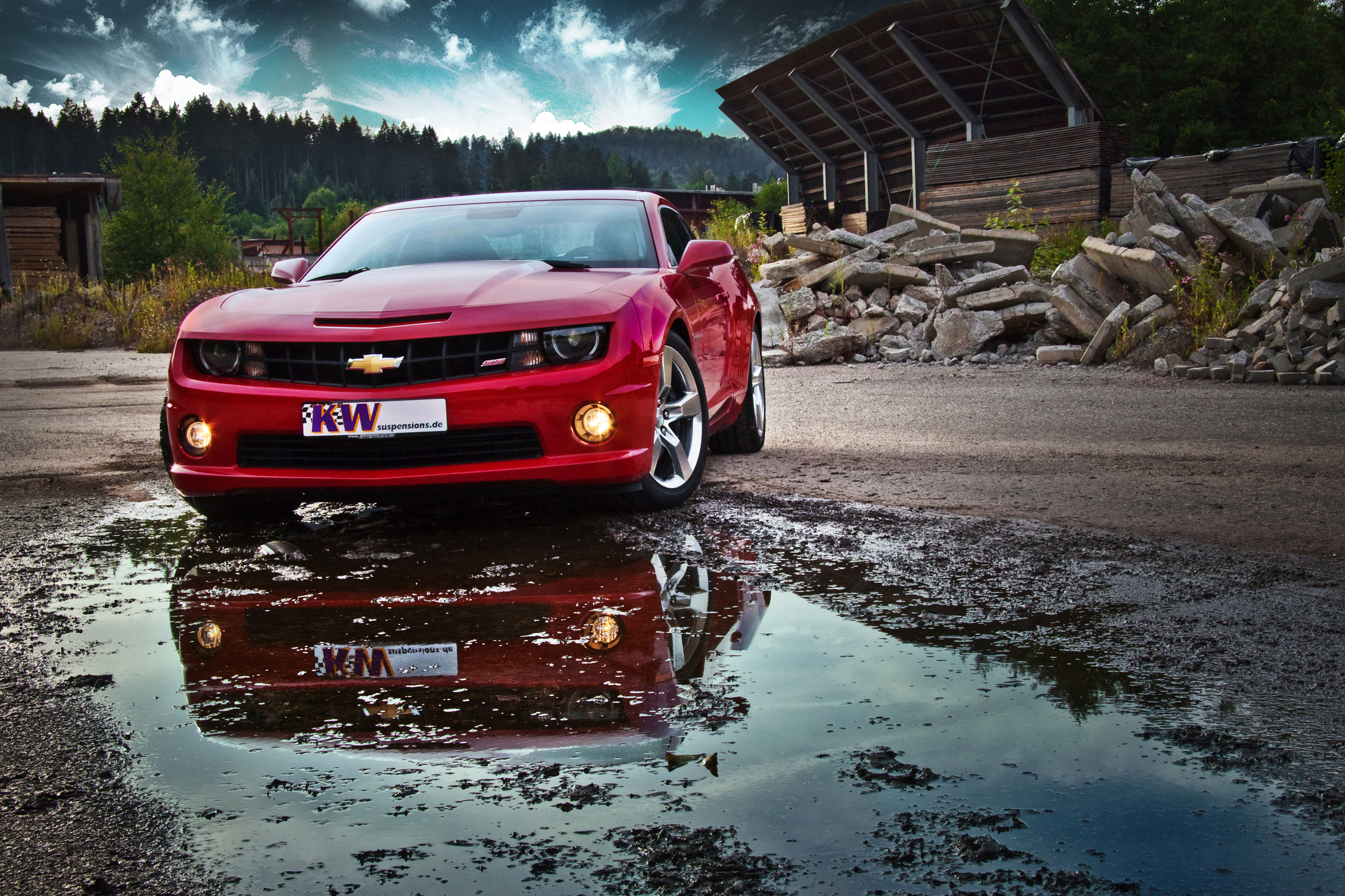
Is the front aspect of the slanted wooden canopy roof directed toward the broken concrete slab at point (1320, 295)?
no

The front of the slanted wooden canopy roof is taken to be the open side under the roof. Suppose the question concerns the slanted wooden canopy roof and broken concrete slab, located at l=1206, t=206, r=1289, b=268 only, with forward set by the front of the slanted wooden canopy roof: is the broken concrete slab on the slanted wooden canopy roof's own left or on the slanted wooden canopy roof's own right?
on the slanted wooden canopy roof's own left

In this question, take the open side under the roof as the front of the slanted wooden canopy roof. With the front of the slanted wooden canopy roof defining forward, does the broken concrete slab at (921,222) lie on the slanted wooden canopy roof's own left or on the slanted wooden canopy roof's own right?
on the slanted wooden canopy roof's own left

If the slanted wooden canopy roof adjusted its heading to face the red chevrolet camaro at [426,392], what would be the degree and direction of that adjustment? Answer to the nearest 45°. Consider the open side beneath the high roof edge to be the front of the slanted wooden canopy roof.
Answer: approximately 45° to its left

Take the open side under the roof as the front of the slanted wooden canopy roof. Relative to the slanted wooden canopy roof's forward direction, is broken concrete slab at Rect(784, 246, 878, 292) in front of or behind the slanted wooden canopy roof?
in front

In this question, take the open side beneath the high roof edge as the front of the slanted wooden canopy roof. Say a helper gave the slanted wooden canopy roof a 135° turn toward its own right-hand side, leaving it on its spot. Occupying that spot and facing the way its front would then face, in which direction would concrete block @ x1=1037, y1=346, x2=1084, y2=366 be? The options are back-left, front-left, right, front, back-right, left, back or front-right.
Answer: back

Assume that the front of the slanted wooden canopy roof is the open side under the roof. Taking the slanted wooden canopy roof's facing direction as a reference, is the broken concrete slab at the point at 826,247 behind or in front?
in front

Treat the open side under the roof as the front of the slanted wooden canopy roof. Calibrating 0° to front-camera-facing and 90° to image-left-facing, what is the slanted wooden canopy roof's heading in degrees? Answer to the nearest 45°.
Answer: approximately 45°

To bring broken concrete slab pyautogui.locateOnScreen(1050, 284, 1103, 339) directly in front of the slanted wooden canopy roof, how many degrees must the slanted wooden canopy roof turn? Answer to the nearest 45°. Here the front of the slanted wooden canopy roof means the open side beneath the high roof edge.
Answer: approximately 45° to its left

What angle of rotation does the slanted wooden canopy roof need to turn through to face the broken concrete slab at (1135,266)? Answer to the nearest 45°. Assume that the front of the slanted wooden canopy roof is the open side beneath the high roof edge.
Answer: approximately 45° to its left

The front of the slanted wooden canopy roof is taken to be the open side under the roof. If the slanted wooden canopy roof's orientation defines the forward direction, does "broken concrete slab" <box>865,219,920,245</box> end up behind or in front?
in front

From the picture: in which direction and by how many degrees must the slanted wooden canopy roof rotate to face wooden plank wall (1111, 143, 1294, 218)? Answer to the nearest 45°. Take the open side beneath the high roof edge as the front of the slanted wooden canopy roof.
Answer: approximately 90° to its left

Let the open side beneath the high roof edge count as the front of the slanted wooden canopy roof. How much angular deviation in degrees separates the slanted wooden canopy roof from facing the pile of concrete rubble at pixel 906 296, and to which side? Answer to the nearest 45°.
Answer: approximately 45° to its left
